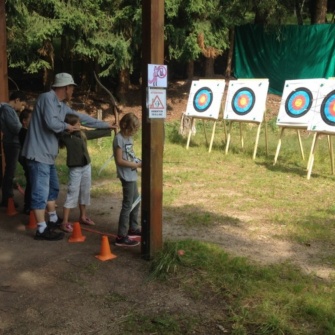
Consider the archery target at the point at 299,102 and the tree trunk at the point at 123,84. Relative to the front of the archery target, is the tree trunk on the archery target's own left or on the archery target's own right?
on the archery target's own right

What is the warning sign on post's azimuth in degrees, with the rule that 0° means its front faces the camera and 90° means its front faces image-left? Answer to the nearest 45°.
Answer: approximately 0°

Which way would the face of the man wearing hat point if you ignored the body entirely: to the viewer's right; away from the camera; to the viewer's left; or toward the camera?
to the viewer's right

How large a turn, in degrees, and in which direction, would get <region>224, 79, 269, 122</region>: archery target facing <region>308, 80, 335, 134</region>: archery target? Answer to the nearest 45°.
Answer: approximately 90° to its left

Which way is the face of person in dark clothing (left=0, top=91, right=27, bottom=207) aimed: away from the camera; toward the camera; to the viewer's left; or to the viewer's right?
to the viewer's right

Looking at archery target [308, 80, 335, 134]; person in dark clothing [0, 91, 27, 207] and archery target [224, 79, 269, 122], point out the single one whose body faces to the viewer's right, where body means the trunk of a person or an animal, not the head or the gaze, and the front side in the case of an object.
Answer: the person in dark clothing

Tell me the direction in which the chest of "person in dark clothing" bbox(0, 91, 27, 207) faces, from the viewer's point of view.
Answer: to the viewer's right

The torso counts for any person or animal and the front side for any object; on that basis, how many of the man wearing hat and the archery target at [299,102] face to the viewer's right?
1

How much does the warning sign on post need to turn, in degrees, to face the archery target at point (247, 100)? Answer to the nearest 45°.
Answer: approximately 180°

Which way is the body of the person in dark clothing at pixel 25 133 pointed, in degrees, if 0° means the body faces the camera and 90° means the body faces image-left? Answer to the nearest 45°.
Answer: approximately 270°

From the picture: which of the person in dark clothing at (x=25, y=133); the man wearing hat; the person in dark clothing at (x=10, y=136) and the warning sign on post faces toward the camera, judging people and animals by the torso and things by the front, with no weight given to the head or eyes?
the warning sign on post

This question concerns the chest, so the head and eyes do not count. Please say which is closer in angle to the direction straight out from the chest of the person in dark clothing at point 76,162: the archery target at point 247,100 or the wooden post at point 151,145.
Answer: the wooden post
